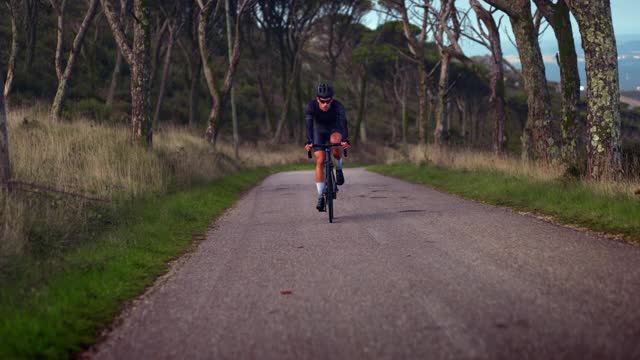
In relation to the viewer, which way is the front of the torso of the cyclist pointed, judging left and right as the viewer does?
facing the viewer
